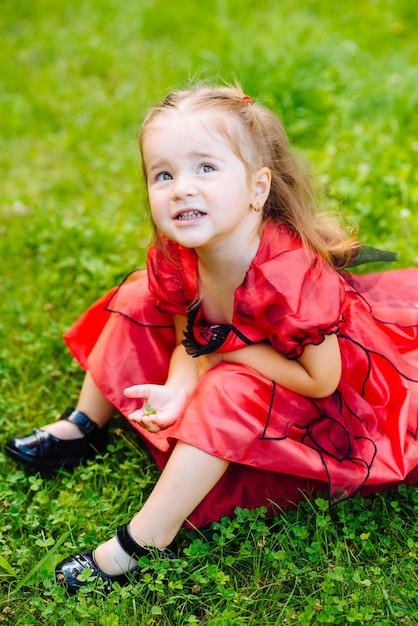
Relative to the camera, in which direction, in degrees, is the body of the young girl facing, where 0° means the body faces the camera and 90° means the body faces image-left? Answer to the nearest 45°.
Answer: approximately 45°
